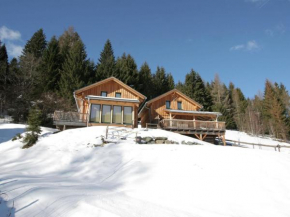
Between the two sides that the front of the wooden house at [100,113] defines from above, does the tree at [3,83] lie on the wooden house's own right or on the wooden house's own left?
on the wooden house's own right

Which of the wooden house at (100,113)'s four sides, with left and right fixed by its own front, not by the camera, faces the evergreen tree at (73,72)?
back

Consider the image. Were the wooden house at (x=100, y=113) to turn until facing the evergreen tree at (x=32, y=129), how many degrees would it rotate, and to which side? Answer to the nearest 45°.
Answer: approximately 45° to its right

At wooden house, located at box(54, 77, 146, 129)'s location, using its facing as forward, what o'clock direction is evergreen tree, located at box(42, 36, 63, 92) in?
The evergreen tree is roughly at 5 o'clock from the wooden house.

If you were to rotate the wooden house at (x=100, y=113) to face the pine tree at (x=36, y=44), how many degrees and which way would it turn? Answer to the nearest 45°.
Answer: approximately 135° to its right

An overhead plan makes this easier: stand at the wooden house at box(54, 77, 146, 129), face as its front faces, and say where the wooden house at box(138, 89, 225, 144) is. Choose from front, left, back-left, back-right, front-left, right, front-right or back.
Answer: left

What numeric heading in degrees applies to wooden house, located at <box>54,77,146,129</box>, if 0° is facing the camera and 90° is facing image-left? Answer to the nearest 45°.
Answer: approximately 0°

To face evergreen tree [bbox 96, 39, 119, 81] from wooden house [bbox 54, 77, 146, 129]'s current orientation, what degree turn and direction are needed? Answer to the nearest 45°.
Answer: approximately 180°

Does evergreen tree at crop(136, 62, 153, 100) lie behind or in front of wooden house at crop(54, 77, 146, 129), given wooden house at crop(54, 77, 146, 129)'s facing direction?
behind
